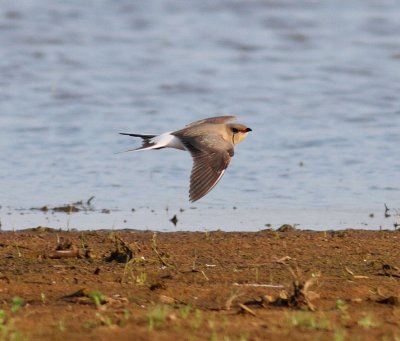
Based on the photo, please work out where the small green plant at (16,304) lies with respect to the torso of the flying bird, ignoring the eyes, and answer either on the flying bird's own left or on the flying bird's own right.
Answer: on the flying bird's own right

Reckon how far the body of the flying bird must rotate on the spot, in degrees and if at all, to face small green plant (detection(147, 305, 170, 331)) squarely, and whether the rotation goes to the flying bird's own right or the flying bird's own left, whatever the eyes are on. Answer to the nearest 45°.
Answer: approximately 90° to the flying bird's own right

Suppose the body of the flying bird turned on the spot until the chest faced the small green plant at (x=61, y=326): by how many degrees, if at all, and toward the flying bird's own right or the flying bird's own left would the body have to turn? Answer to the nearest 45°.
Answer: approximately 90° to the flying bird's own right

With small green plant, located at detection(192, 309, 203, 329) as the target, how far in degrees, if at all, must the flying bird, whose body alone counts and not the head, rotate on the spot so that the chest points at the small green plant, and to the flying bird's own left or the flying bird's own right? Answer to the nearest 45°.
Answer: approximately 90° to the flying bird's own right

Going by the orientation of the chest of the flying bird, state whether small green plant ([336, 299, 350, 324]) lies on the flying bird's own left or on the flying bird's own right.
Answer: on the flying bird's own right

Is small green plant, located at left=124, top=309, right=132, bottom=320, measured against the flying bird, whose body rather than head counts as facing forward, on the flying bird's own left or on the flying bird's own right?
on the flying bird's own right

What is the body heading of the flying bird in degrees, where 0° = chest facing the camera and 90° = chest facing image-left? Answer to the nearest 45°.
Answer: approximately 270°

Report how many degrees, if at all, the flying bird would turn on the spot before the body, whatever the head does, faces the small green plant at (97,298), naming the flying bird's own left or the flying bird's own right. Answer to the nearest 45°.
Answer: approximately 90° to the flying bird's own right

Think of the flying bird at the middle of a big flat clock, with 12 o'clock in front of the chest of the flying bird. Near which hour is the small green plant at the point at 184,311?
The small green plant is roughly at 3 o'clock from the flying bird.

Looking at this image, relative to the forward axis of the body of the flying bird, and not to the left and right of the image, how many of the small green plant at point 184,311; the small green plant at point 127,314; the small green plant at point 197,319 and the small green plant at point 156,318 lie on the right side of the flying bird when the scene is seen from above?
4
